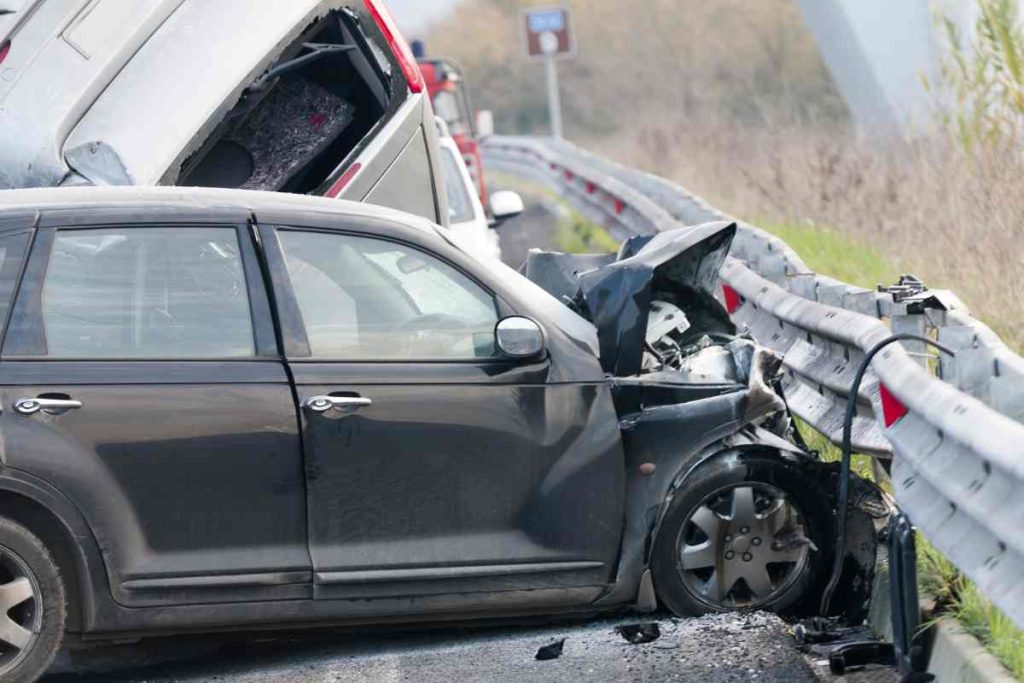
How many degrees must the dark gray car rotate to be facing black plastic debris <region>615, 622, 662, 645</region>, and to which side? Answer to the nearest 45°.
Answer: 0° — it already faces it

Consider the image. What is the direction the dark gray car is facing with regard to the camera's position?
facing to the right of the viewer

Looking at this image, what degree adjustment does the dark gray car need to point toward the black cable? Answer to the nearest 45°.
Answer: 0° — it already faces it
